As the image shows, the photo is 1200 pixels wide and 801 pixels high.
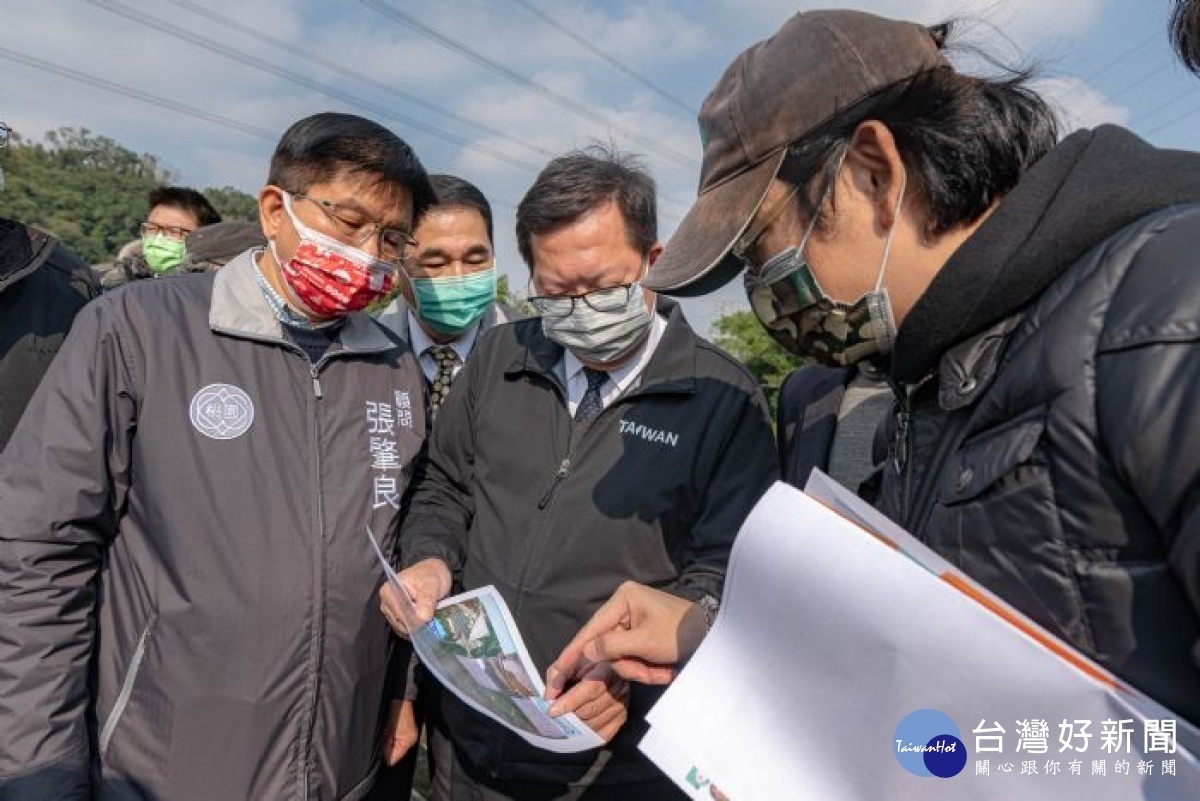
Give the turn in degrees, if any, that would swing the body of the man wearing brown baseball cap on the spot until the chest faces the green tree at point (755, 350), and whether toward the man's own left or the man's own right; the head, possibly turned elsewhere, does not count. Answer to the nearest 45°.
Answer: approximately 90° to the man's own right

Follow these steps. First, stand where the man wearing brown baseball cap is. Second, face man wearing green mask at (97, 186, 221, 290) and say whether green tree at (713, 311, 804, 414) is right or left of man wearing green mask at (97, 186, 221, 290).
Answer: right

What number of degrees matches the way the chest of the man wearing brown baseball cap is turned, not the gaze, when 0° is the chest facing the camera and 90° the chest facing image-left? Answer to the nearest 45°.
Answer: approximately 90°

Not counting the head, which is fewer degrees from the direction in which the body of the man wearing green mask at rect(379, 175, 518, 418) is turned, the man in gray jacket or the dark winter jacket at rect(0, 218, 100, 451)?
the man in gray jacket

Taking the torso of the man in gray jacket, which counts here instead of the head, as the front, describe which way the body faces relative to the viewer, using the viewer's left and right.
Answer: facing the viewer and to the right of the viewer

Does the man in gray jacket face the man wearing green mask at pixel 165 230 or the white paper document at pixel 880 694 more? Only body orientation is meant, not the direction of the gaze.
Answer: the white paper document

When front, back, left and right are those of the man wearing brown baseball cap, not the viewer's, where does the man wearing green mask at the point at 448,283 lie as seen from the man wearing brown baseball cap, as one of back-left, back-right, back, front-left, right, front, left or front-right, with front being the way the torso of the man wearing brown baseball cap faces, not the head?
front-right

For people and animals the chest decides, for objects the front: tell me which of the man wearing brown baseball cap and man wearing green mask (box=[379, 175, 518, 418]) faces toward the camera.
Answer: the man wearing green mask

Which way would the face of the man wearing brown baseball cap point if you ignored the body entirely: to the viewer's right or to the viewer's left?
to the viewer's left

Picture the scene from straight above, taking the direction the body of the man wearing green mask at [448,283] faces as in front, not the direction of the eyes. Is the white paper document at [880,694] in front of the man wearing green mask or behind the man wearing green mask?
in front

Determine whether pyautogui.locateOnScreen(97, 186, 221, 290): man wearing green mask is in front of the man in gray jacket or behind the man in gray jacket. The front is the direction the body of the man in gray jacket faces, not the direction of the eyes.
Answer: behind

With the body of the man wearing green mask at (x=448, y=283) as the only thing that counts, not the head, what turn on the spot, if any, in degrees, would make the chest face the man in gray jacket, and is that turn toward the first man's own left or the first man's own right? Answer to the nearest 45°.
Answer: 0° — they already face them

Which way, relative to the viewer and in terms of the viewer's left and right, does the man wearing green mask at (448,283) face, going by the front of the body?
facing the viewer

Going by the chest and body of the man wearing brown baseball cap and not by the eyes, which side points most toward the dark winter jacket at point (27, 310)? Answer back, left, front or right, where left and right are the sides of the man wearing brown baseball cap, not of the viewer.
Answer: front

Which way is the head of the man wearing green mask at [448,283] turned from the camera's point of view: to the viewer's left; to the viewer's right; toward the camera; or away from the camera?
toward the camera

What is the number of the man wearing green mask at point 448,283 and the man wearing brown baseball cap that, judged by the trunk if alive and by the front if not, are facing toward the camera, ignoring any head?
1

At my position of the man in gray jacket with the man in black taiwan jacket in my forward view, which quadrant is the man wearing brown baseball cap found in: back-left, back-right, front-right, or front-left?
front-right

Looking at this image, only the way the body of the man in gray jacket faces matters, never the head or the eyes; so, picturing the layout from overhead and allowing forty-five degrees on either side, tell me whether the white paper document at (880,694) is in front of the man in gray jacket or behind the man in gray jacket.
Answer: in front
